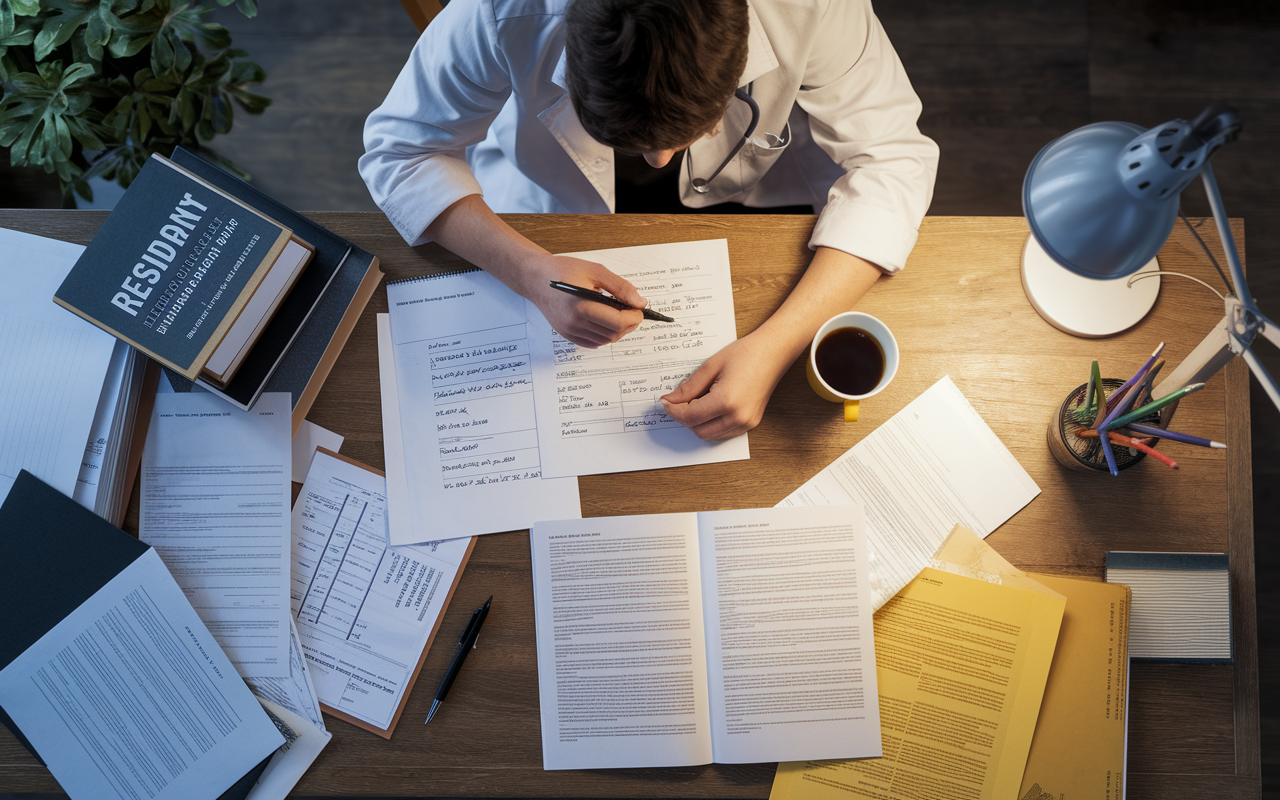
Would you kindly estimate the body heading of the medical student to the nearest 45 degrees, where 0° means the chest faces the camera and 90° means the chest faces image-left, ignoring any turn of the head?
approximately 0°
